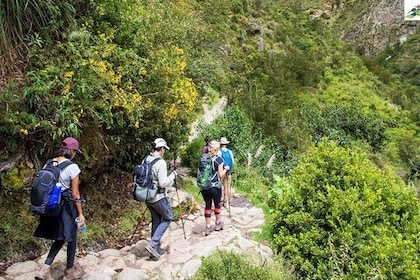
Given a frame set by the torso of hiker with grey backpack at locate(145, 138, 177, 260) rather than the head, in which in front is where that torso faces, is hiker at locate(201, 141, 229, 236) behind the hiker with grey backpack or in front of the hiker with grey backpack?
in front

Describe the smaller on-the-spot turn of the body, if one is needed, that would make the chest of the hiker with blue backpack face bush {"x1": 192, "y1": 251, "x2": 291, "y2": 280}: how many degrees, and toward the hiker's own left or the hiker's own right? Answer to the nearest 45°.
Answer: approximately 45° to the hiker's own right

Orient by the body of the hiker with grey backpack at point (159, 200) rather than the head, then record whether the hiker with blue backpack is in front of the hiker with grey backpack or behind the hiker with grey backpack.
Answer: behind

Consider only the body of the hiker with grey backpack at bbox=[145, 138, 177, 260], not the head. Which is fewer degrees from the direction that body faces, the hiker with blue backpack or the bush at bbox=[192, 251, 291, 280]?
the bush

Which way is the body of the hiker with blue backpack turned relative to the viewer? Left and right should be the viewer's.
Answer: facing to the right of the viewer

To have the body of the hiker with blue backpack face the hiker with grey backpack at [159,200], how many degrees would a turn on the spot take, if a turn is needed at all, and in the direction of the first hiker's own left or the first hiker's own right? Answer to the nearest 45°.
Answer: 0° — they already face them
